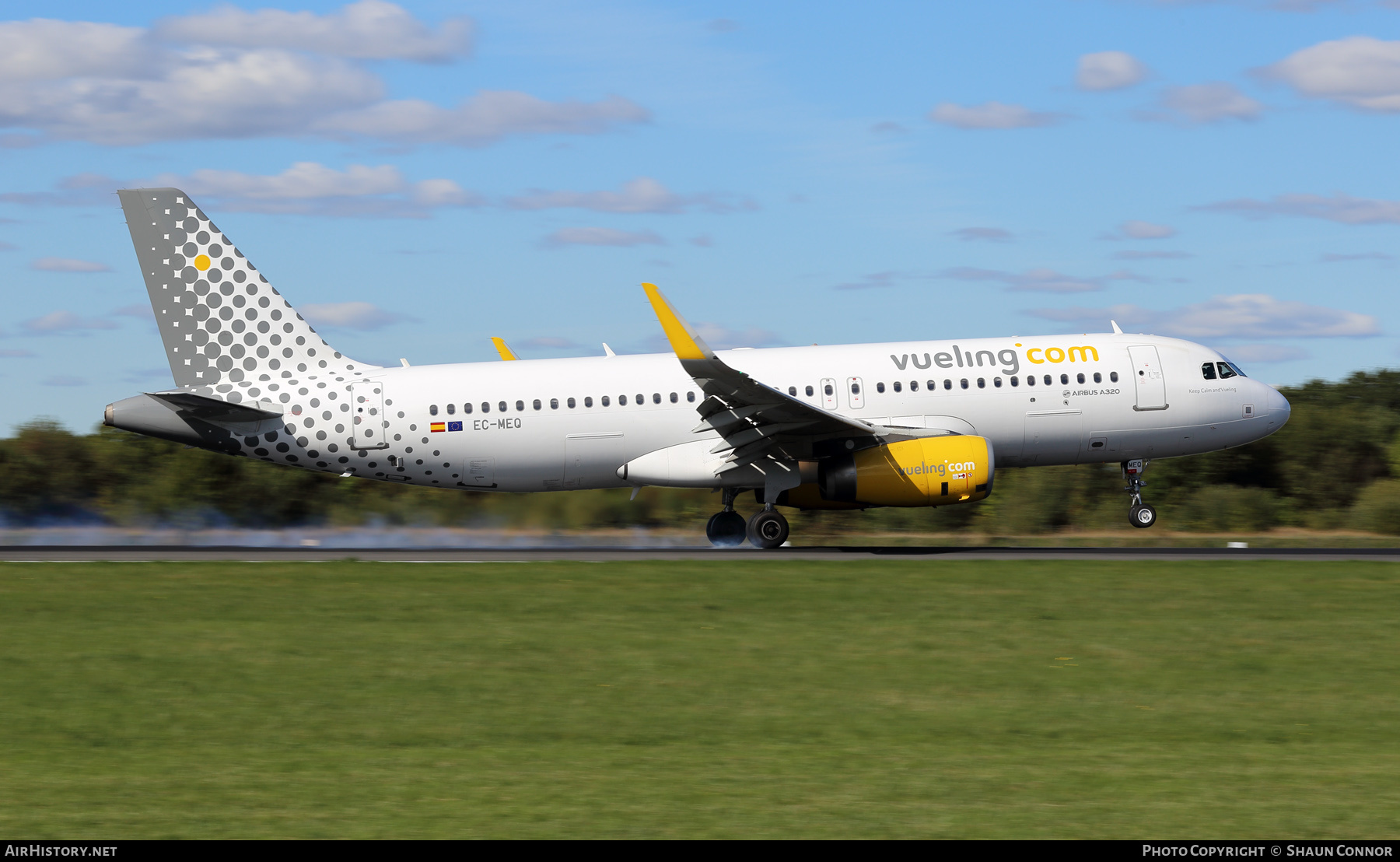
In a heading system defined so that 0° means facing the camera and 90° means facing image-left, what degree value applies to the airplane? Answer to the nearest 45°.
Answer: approximately 270°
